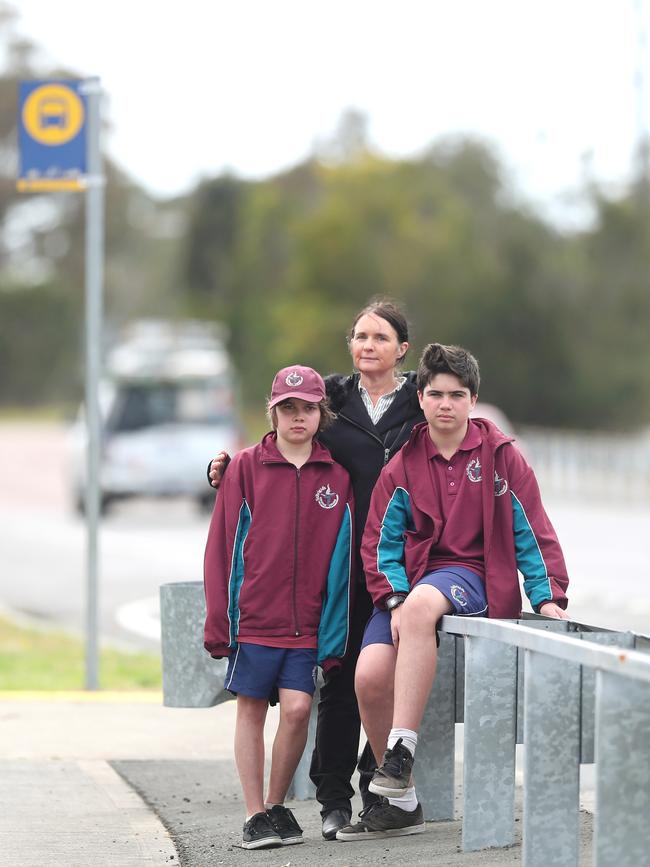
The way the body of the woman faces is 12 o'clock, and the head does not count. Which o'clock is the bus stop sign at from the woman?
The bus stop sign is roughly at 5 o'clock from the woman.

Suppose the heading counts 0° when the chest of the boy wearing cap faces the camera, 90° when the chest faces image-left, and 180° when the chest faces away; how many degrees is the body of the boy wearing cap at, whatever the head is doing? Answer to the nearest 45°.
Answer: approximately 0°

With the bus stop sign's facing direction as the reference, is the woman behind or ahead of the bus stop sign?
ahead

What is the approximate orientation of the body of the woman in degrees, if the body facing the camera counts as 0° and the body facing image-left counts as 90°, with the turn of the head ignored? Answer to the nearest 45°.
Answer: approximately 0°

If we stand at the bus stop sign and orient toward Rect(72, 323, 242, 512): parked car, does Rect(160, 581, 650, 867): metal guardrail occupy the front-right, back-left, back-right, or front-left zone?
back-right

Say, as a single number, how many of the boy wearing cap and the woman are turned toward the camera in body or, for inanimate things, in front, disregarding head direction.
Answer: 2

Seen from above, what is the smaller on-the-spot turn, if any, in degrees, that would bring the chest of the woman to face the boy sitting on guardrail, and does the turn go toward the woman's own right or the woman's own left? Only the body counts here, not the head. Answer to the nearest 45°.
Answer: approximately 45° to the woman's own left

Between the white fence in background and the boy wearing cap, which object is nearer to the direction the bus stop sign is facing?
the boy wearing cap

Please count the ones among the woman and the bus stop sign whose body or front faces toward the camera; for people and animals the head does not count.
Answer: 2
